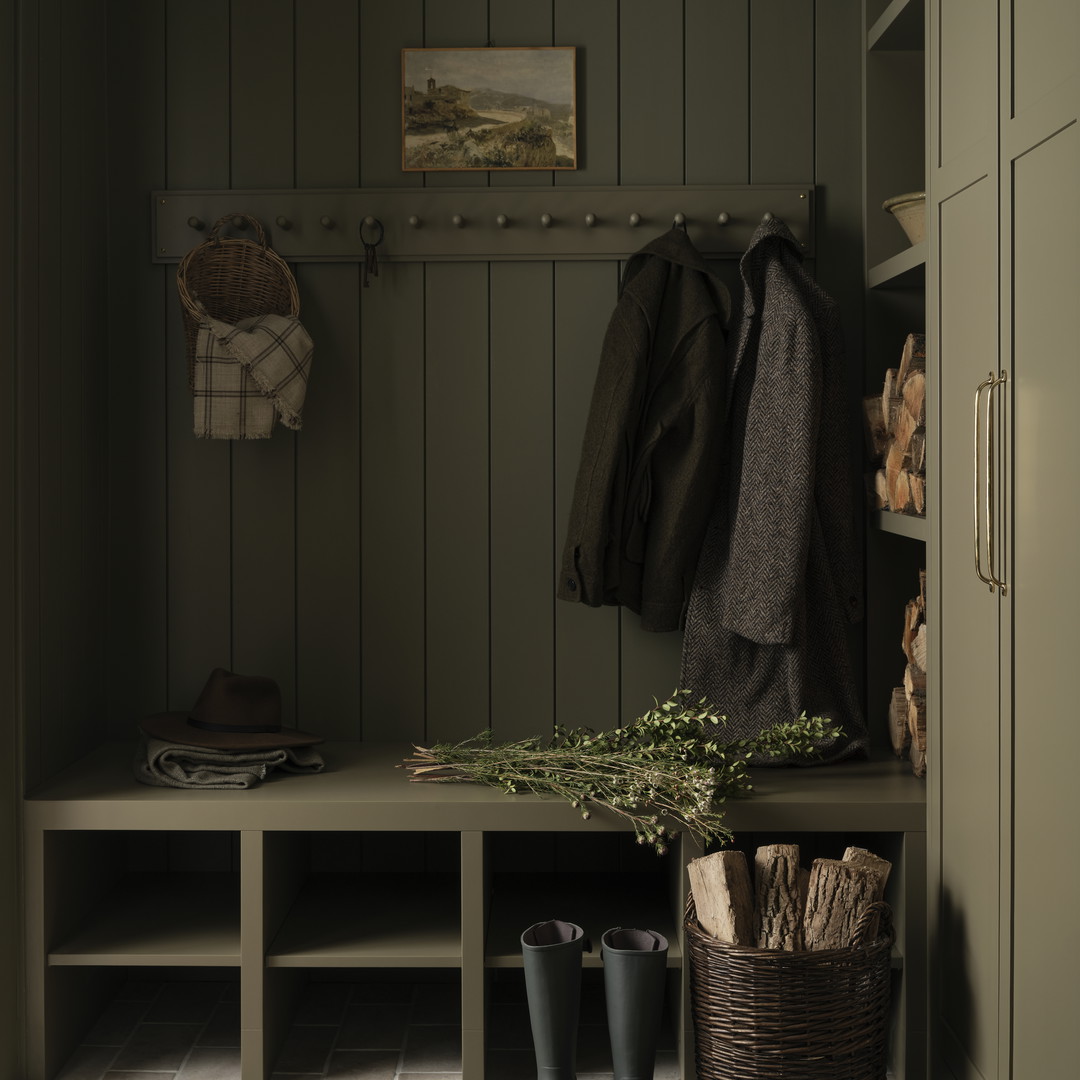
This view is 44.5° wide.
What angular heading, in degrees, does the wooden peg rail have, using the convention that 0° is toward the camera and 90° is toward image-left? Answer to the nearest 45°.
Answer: approximately 0°

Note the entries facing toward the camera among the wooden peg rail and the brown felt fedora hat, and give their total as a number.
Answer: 1

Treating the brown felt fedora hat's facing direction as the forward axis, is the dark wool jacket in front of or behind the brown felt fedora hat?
behind

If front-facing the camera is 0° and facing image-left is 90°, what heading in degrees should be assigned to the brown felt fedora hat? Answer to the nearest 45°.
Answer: approximately 90°

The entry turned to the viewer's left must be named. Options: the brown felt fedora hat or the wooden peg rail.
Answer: the brown felt fedora hat

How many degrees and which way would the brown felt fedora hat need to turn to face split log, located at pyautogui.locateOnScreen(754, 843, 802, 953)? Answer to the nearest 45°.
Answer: approximately 135° to its left

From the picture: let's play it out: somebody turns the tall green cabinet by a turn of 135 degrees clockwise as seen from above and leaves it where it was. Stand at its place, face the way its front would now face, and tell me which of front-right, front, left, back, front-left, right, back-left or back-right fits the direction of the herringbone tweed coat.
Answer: front-left

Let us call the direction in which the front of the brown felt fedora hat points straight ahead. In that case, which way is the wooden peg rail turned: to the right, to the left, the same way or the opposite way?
to the left
